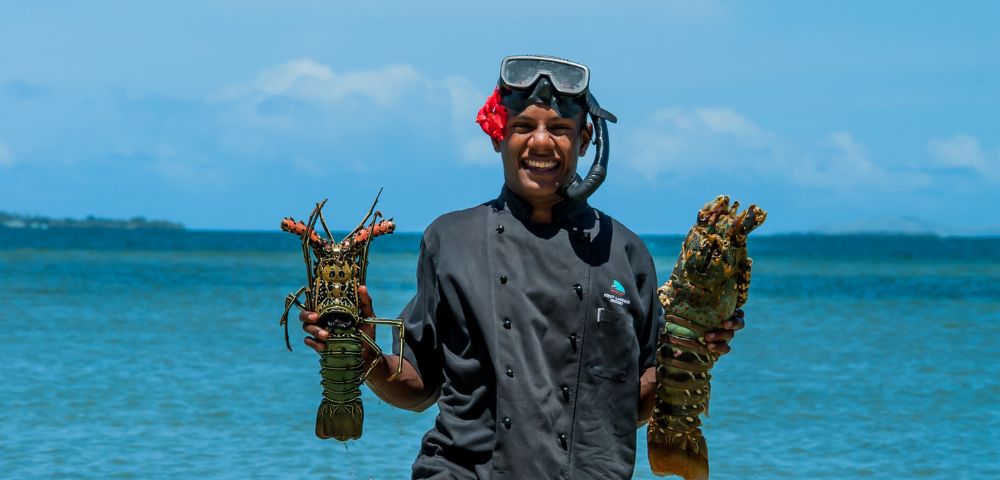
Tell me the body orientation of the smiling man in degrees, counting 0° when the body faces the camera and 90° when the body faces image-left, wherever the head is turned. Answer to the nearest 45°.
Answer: approximately 0°
